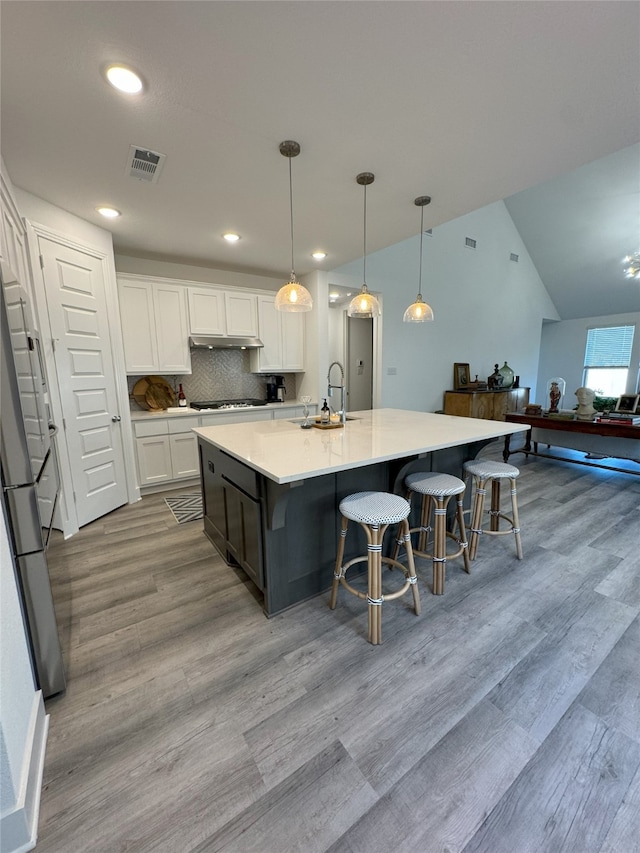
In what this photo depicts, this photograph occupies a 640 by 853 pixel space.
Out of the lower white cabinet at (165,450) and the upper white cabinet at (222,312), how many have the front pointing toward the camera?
2

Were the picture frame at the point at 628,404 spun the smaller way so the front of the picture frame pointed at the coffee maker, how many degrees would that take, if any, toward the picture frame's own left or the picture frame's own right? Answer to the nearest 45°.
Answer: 0° — it already faces it

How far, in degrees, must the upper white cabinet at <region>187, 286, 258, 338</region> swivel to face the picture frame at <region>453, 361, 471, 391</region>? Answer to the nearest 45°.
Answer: approximately 90° to its left

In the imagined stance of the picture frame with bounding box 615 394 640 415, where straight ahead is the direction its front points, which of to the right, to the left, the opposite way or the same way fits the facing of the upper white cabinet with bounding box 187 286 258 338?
to the left

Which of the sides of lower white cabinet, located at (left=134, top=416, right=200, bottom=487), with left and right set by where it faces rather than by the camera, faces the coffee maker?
left

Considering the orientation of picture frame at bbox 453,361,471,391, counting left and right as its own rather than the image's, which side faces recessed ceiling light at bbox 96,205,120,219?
right

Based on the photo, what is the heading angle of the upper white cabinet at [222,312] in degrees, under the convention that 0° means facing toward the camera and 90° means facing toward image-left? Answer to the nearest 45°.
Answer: approximately 0°

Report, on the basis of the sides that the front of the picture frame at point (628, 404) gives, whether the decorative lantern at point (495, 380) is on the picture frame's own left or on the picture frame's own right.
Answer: on the picture frame's own right
